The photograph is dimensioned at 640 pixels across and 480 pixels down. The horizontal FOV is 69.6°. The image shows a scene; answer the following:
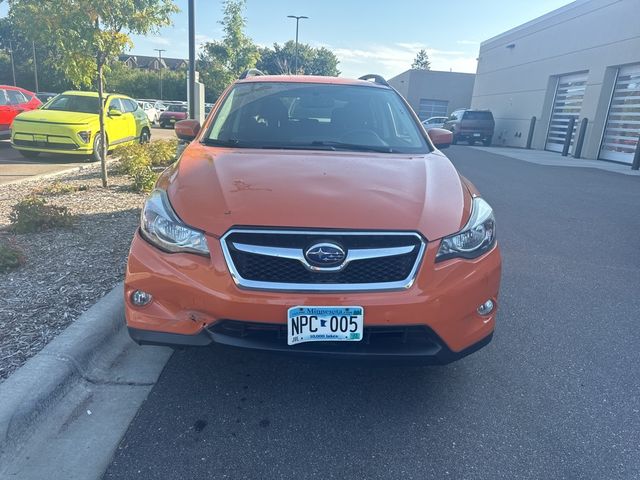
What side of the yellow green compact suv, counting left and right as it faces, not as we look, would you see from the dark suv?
back

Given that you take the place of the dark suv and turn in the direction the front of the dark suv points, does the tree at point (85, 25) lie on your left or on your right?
on your left

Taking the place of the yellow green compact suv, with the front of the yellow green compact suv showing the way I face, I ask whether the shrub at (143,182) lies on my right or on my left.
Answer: on my left

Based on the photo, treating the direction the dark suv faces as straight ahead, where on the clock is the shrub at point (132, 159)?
The shrub is roughly at 8 o'clock from the dark suv.

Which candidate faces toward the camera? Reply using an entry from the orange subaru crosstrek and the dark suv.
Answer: the orange subaru crosstrek

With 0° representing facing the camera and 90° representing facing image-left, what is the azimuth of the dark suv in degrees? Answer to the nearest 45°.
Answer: approximately 135°

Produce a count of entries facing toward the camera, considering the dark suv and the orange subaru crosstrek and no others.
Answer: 1

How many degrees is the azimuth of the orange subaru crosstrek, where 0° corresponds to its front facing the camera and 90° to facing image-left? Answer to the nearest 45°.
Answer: approximately 0°

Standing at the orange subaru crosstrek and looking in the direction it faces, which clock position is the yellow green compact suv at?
The yellow green compact suv is roughly at 5 o'clock from the orange subaru crosstrek.

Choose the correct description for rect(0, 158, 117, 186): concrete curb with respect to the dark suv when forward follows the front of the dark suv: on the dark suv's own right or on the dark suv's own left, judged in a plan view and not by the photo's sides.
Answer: on the dark suv's own left

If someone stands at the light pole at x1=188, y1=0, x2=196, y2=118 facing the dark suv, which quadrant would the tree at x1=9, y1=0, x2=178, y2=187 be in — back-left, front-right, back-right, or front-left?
back-right
